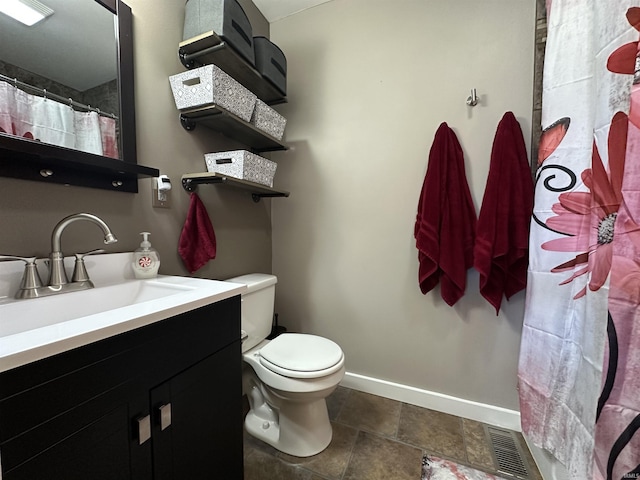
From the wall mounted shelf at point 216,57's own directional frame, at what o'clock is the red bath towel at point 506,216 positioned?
The red bath towel is roughly at 11 o'clock from the wall mounted shelf.

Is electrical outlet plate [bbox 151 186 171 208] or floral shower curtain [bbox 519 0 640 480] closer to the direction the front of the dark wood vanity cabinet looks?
the floral shower curtain

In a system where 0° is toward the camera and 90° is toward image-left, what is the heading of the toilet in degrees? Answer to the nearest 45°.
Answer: approximately 315°

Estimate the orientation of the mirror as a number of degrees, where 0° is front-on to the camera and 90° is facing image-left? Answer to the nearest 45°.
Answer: approximately 315°
